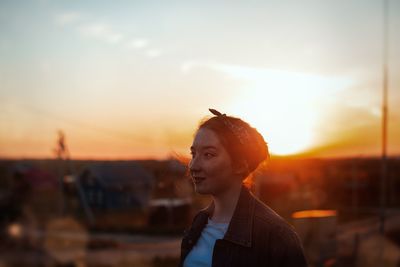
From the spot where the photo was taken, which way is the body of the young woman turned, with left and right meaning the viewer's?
facing the viewer and to the left of the viewer

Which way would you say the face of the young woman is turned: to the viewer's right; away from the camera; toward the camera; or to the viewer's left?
to the viewer's left
